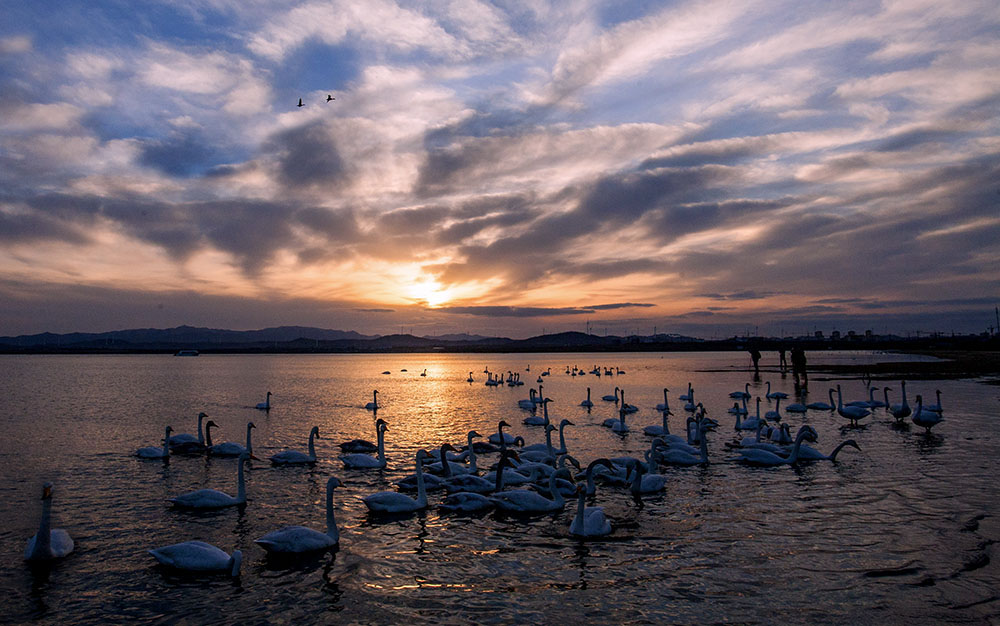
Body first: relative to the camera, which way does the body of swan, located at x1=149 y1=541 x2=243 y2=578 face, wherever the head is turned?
to the viewer's right

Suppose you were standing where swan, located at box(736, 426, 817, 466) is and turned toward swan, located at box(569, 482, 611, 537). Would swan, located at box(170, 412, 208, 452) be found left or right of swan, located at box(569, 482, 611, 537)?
right

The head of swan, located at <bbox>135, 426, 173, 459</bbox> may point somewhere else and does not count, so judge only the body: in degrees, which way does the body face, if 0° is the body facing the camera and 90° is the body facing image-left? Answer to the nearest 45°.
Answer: approximately 270°

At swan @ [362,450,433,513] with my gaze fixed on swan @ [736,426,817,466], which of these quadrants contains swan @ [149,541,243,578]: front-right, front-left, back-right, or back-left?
back-right

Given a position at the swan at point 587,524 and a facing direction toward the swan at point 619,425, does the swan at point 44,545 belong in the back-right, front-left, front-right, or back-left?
back-left

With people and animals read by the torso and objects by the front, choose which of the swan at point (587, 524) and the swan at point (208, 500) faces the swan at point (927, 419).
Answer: the swan at point (208, 500)

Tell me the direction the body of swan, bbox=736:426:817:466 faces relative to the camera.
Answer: to the viewer's right

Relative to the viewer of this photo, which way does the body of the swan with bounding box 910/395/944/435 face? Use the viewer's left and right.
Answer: facing to the left of the viewer

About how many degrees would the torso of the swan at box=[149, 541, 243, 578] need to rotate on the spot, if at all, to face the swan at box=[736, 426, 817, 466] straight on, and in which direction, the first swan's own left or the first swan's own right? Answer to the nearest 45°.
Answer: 0° — it already faces it

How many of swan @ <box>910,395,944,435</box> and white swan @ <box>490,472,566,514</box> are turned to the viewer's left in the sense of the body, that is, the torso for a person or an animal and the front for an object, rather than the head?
1

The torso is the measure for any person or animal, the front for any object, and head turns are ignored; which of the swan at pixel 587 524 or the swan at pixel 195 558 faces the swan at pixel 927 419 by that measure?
the swan at pixel 195 558

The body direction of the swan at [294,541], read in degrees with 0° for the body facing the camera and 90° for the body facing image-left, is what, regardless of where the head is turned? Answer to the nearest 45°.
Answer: approximately 270°

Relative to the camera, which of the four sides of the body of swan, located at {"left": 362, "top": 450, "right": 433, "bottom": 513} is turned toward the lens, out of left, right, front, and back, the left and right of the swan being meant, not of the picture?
right

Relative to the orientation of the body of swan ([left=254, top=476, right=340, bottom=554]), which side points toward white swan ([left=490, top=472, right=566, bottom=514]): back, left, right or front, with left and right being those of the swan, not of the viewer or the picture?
front

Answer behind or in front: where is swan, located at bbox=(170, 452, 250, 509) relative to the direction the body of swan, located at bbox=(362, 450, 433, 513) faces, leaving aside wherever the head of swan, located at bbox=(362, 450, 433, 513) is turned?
behind

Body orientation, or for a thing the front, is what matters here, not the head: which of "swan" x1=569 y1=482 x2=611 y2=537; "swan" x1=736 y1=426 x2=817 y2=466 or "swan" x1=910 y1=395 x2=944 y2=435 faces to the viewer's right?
"swan" x1=736 y1=426 x2=817 y2=466

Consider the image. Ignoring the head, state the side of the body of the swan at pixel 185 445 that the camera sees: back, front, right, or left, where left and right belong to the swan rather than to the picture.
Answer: right

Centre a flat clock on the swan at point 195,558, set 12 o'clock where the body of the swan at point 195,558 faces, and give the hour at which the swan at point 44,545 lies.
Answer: the swan at point 44,545 is roughly at 7 o'clock from the swan at point 195,558.
